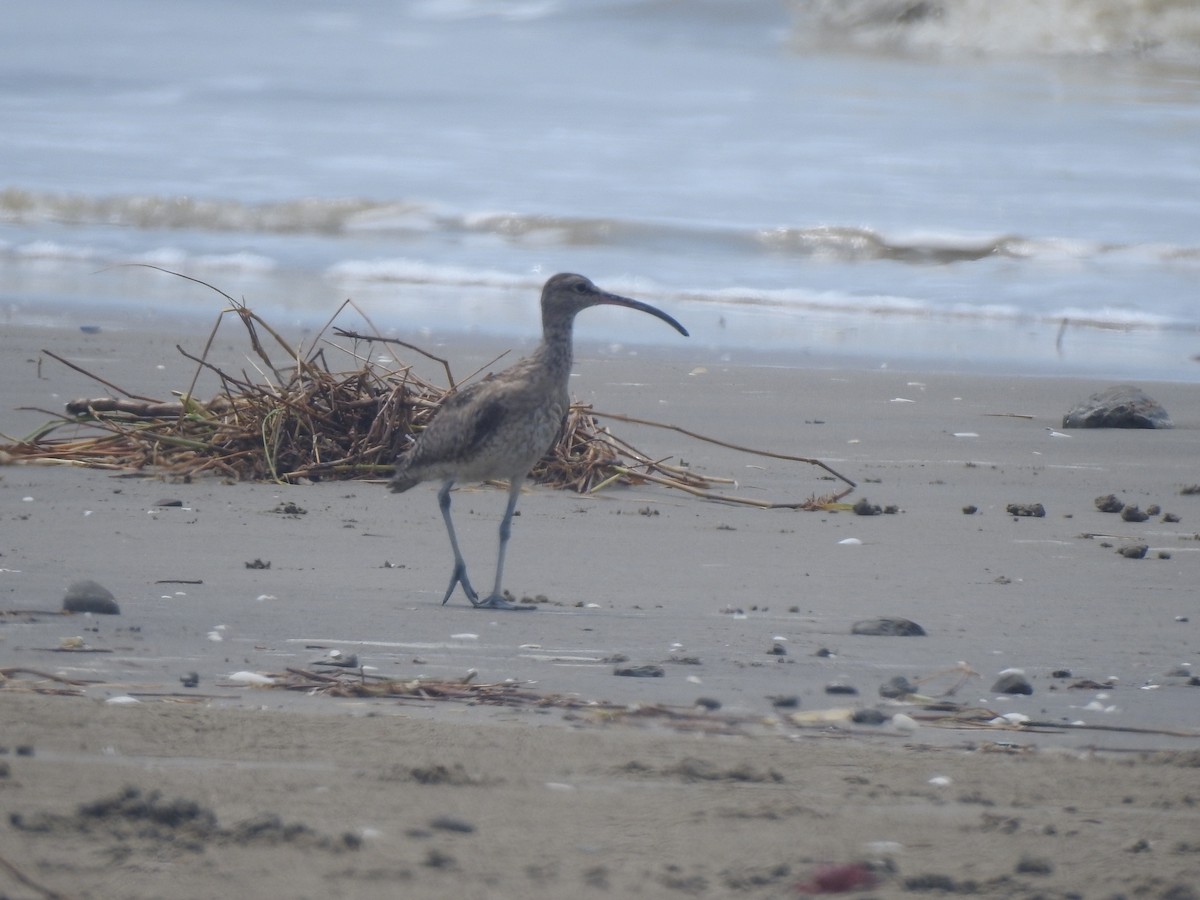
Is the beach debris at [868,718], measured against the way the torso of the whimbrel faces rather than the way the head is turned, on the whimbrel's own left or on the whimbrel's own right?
on the whimbrel's own right

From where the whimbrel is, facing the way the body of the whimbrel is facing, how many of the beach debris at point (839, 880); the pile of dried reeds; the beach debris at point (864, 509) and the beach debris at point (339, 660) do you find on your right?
2

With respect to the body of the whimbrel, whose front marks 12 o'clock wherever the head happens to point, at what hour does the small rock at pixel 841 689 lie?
The small rock is roughly at 2 o'clock from the whimbrel.

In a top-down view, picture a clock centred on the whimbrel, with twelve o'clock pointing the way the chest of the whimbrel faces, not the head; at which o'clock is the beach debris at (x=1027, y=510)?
The beach debris is roughly at 11 o'clock from the whimbrel.

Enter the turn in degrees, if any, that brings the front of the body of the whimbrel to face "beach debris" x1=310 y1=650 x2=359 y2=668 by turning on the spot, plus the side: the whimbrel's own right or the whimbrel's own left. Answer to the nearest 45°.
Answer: approximately 90° to the whimbrel's own right

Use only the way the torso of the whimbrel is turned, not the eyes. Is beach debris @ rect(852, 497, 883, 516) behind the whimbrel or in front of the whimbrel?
in front

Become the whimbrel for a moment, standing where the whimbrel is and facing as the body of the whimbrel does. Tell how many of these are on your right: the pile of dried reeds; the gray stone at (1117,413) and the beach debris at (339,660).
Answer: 1

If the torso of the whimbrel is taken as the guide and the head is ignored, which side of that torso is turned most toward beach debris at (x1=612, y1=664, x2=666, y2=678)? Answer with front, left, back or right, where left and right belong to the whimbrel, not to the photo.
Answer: right

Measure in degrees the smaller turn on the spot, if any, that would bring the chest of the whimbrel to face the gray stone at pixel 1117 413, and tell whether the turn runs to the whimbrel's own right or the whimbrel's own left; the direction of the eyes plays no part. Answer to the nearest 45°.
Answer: approximately 45° to the whimbrel's own left

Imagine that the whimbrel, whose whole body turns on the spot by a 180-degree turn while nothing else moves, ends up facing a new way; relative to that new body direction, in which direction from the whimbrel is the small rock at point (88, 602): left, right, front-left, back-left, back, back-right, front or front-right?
front-left

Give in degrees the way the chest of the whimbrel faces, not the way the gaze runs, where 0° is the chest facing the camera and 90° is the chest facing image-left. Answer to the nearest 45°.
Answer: approximately 270°

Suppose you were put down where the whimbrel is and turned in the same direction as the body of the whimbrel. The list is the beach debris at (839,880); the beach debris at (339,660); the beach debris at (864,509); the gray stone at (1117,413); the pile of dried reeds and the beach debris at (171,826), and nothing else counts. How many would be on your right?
3

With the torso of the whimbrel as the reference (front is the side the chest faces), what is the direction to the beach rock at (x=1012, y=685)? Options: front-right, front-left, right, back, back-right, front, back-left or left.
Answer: front-right
